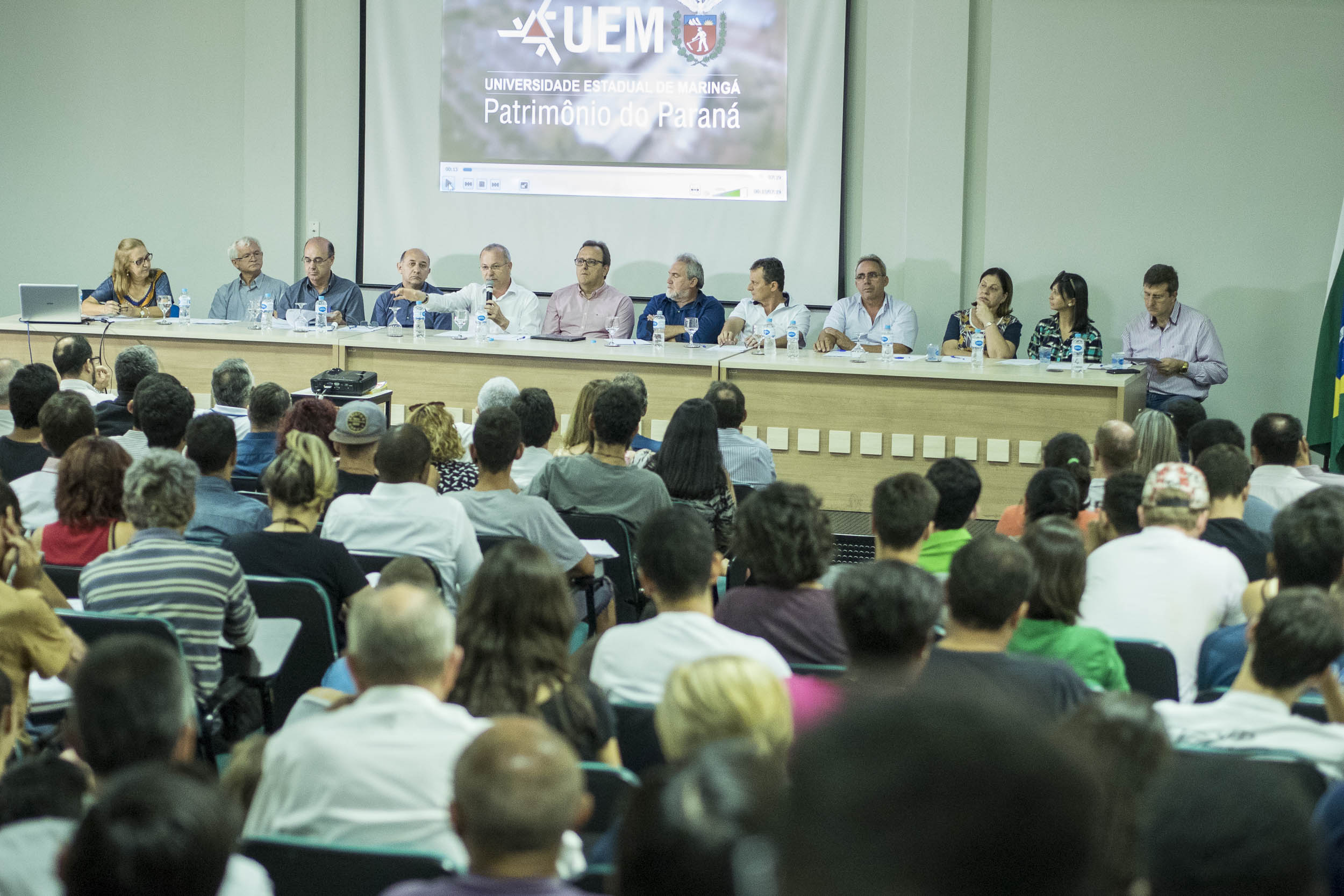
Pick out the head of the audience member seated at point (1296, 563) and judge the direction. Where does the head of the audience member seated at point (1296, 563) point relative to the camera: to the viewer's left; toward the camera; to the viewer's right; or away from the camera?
away from the camera

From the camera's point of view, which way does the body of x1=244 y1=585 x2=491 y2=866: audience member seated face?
away from the camera

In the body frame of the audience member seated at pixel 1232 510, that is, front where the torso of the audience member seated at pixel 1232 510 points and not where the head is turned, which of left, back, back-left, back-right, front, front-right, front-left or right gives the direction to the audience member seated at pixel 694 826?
back-left

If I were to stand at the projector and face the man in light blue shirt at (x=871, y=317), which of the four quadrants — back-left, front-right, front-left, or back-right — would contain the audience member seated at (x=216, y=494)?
back-right

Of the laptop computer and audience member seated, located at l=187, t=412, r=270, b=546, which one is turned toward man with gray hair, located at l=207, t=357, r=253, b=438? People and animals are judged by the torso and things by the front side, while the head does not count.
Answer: the audience member seated

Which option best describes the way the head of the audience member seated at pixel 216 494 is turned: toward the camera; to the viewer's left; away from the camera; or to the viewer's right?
away from the camera

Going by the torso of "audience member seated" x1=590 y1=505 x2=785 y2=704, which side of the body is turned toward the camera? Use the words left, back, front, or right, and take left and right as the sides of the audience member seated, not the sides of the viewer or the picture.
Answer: back

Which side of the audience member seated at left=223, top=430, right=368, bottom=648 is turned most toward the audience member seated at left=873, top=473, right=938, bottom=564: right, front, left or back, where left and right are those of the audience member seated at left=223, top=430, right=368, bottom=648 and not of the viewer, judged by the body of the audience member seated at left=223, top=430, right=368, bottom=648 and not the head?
right

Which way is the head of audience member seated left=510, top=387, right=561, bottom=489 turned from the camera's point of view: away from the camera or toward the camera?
away from the camera

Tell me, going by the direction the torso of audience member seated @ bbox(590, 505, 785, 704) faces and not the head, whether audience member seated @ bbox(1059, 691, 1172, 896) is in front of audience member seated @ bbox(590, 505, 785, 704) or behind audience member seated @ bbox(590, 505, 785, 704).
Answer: behind

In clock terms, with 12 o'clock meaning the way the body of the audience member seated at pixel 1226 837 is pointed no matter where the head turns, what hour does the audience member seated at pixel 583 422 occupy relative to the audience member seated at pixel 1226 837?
the audience member seated at pixel 583 422 is roughly at 11 o'clock from the audience member seated at pixel 1226 837.

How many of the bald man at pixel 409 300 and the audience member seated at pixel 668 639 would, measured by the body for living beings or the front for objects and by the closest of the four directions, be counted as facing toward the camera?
1

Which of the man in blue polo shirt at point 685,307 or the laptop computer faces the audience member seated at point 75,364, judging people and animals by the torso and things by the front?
the man in blue polo shirt

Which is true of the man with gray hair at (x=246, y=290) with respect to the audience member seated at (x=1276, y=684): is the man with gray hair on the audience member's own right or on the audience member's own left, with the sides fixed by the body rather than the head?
on the audience member's own left

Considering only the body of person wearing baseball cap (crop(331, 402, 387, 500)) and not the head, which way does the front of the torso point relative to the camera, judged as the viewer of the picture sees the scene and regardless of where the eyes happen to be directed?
away from the camera

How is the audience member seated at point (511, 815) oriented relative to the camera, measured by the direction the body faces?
away from the camera

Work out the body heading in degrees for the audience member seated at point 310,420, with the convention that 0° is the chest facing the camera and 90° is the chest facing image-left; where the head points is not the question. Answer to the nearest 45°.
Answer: approximately 180°
